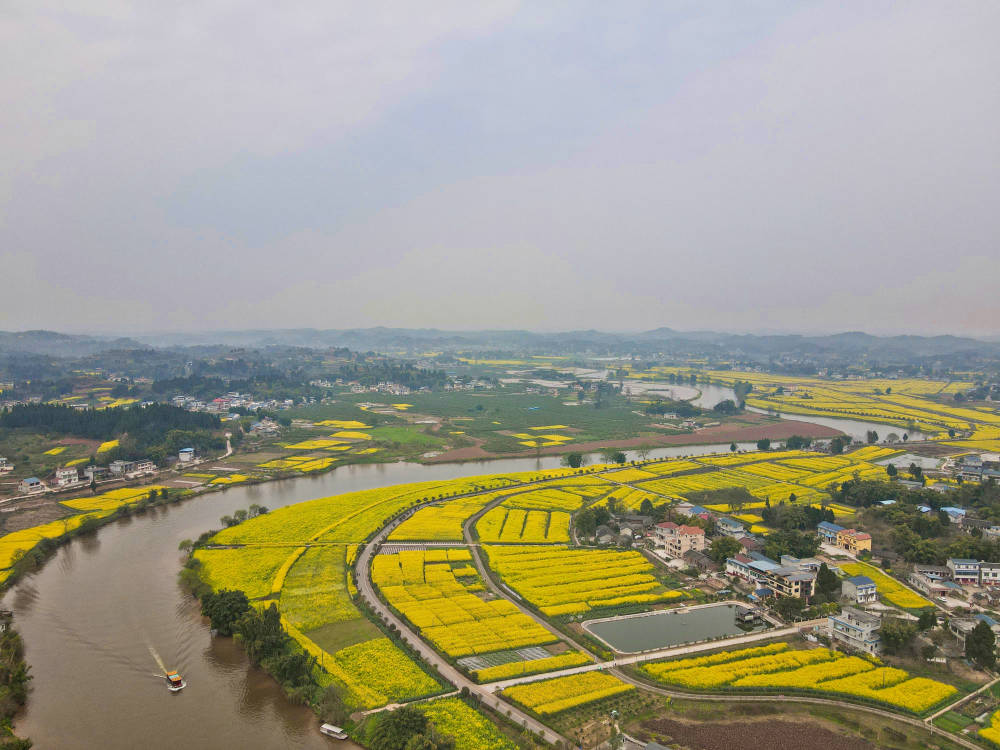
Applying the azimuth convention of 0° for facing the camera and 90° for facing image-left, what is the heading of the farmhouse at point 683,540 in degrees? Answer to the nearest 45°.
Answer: approximately 45°

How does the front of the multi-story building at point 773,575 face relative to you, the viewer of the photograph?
facing the viewer and to the left of the viewer

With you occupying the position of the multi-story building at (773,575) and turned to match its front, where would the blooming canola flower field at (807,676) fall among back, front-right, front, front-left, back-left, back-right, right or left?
front-left

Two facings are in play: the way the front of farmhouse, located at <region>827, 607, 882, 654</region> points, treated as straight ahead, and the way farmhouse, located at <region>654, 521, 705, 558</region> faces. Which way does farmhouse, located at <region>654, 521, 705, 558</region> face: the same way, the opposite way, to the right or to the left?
the same way

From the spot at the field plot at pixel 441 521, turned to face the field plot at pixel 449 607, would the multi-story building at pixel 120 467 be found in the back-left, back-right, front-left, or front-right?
back-right

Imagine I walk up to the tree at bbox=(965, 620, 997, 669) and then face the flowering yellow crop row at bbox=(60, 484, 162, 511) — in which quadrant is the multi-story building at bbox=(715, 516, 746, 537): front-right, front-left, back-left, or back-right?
front-right

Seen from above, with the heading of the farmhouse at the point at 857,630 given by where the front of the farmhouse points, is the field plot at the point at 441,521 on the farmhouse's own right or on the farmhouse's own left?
on the farmhouse's own right

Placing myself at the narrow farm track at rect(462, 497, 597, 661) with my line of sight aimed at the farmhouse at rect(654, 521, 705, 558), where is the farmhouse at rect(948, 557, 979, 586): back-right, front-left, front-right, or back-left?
front-right

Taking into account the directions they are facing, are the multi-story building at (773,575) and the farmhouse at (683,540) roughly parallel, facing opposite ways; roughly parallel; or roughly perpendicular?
roughly parallel

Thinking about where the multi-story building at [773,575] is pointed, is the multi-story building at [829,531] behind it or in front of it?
behind

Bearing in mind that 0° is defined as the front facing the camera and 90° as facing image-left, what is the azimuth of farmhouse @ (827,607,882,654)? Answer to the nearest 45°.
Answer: approximately 45°

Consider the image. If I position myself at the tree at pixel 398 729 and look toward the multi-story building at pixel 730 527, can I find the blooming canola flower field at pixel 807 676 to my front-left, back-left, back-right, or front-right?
front-right

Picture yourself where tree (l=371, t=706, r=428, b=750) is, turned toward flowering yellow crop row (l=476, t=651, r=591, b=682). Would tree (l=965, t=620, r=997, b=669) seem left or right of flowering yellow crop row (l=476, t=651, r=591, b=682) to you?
right

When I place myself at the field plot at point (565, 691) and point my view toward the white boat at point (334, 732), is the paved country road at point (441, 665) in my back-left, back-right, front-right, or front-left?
front-right

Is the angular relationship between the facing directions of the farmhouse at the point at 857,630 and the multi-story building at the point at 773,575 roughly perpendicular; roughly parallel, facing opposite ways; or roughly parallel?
roughly parallel

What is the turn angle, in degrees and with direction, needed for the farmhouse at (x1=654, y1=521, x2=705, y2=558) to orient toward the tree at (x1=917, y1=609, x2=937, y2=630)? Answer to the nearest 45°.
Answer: approximately 90° to its left
